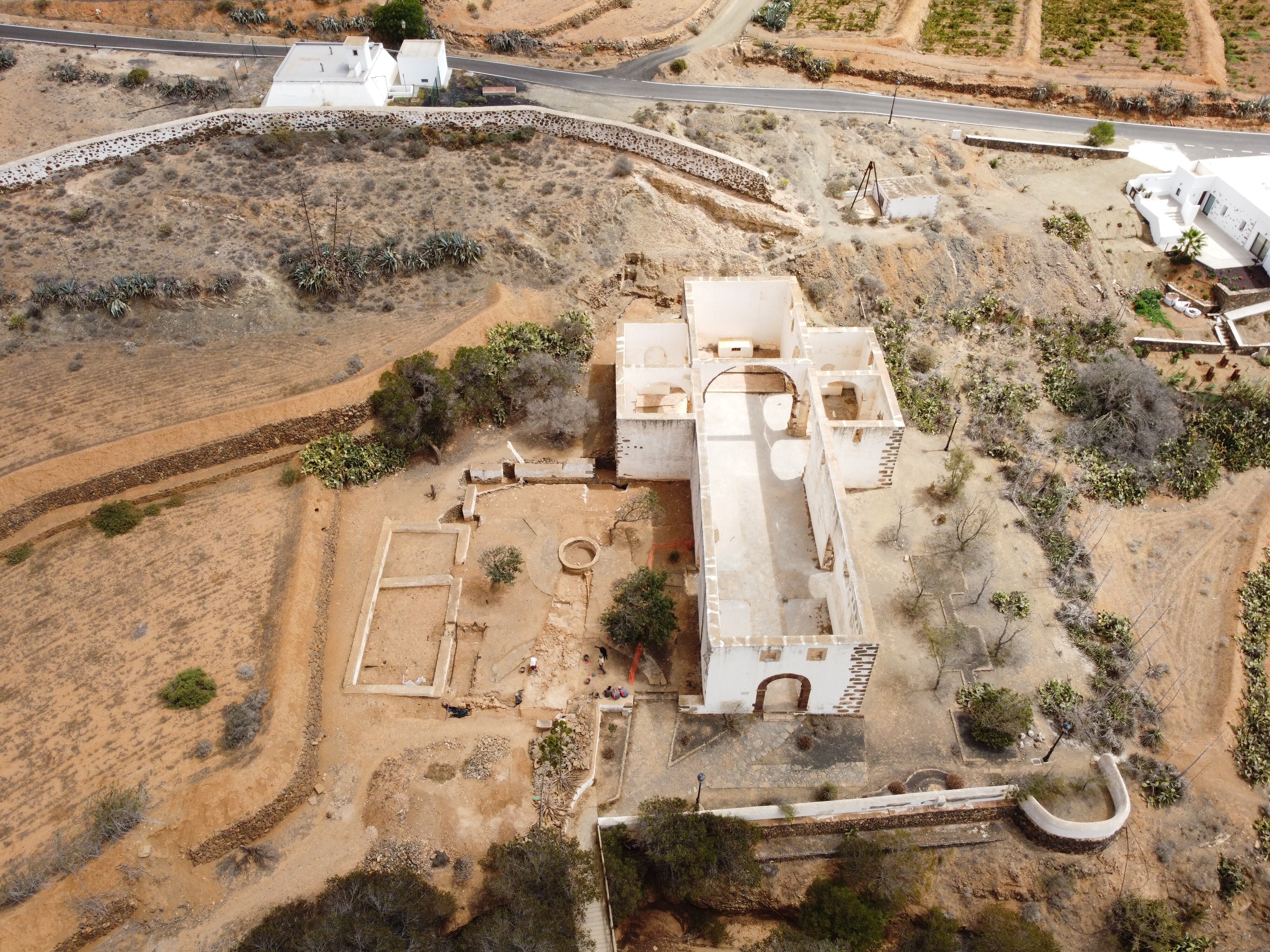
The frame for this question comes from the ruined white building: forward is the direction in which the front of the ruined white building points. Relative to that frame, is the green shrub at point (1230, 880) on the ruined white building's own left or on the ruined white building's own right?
on the ruined white building's own left

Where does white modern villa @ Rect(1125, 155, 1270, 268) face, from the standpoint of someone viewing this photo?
facing the viewer and to the left of the viewer

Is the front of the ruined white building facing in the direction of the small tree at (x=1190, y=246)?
no

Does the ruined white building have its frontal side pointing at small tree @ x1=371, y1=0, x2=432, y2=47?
no

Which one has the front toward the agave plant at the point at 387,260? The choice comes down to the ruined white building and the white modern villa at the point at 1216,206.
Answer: the white modern villa

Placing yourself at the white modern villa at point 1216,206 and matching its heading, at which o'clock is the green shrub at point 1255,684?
The green shrub is roughly at 10 o'clock from the white modern villa.

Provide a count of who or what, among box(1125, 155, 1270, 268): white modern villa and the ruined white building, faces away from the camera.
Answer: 0

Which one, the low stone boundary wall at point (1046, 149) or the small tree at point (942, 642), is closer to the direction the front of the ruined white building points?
the small tree

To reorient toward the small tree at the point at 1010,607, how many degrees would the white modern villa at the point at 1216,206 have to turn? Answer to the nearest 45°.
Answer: approximately 45° to its left

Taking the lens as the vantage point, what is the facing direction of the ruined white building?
facing the viewer

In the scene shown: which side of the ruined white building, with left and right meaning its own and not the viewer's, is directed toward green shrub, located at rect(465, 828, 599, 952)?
front

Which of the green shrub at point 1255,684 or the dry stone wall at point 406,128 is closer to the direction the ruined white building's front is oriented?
the green shrub

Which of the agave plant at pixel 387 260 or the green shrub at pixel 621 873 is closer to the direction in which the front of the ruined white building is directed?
the green shrub

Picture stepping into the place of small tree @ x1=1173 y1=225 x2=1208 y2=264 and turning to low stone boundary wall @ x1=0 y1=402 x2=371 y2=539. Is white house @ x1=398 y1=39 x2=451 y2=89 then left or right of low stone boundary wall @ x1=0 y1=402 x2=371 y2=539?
right

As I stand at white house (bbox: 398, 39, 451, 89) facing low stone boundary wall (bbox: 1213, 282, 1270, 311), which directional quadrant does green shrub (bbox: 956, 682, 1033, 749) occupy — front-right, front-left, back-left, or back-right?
front-right

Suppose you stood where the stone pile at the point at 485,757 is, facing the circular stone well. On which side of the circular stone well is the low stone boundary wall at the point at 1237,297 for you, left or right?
right

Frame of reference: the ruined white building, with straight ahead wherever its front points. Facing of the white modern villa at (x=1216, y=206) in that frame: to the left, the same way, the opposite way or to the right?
to the right

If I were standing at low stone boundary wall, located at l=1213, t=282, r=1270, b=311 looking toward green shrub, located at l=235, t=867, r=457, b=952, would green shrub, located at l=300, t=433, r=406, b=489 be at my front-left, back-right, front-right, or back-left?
front-right

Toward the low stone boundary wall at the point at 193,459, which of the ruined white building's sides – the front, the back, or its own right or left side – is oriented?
right

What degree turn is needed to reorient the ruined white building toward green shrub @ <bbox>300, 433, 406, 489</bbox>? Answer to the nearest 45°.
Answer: approximately 90° to its right
